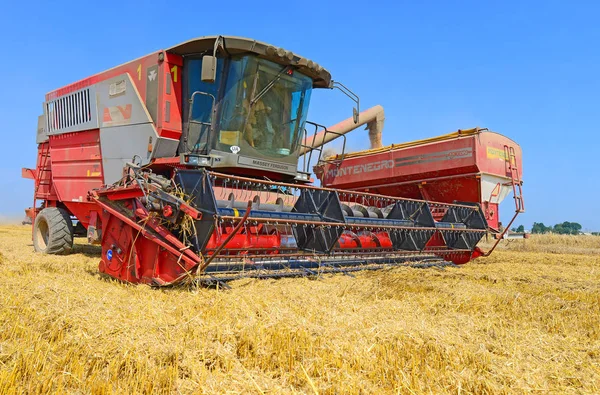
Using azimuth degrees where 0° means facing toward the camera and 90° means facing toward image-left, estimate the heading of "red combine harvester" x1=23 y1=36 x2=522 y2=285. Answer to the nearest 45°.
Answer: approximately 315°

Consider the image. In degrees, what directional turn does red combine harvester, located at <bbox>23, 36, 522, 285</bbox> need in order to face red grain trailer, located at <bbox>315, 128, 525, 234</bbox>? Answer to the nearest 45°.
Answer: approximately 90° to its left
